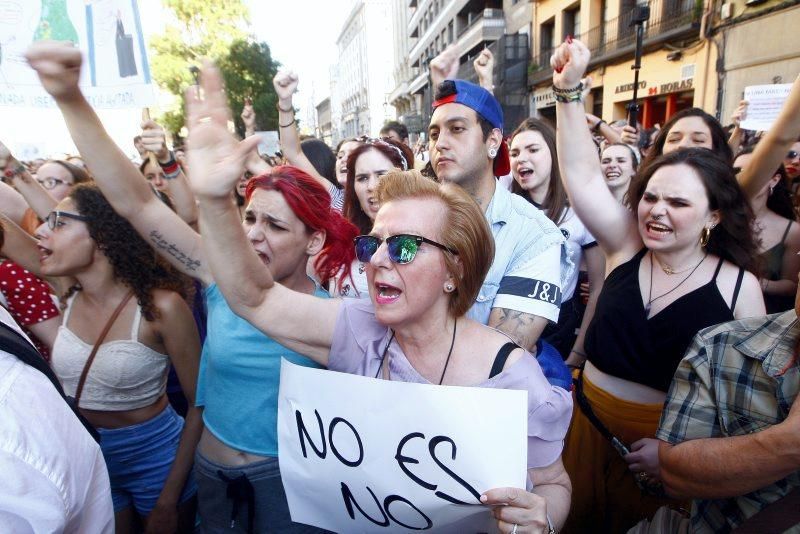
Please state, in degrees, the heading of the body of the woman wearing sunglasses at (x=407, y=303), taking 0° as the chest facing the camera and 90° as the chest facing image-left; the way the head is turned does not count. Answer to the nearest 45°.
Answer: approximately 45°

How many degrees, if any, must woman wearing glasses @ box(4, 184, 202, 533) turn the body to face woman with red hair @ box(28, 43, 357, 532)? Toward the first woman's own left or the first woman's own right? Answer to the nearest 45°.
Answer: approximately 90° to the first woman's own left

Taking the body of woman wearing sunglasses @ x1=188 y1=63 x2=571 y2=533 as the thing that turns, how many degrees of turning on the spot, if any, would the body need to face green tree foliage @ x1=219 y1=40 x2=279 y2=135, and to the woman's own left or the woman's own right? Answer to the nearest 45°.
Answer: approximately 135° to the woman's own right

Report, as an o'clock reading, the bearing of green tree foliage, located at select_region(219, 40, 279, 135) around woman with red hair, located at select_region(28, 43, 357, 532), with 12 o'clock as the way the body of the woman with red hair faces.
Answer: The green tree foliage is roughly at 5 o'clock from the woman with red hair.

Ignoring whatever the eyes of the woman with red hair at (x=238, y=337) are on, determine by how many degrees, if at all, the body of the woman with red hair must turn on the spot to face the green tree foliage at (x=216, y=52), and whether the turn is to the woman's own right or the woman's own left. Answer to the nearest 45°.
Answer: approximately 135° to the woman's own right

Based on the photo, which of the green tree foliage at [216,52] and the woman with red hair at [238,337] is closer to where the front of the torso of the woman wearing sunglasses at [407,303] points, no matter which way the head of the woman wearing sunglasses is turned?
the woman with red hair

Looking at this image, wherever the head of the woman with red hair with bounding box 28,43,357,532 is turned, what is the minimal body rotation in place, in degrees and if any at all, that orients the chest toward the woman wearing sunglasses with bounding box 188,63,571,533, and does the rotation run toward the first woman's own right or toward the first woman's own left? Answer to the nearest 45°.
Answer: approximately 90° to the first woman's own left

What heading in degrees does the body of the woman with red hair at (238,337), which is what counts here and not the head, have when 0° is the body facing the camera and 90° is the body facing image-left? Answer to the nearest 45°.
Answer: approximately 45°

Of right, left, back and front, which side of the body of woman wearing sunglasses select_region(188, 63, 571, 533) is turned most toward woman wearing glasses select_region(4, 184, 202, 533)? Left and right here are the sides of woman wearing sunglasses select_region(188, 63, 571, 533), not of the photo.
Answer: right
